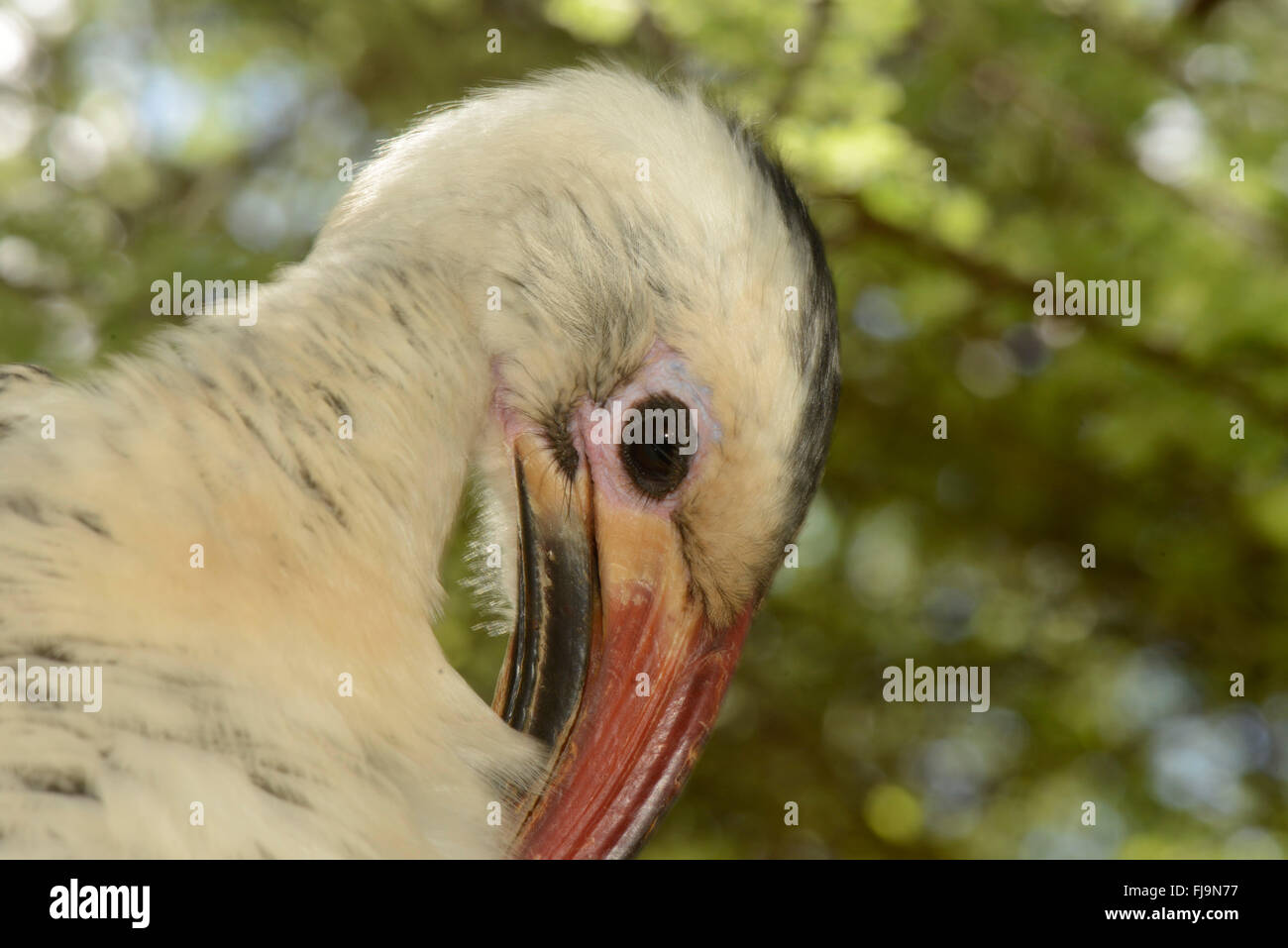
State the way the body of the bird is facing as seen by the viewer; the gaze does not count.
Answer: to the viewer's right
